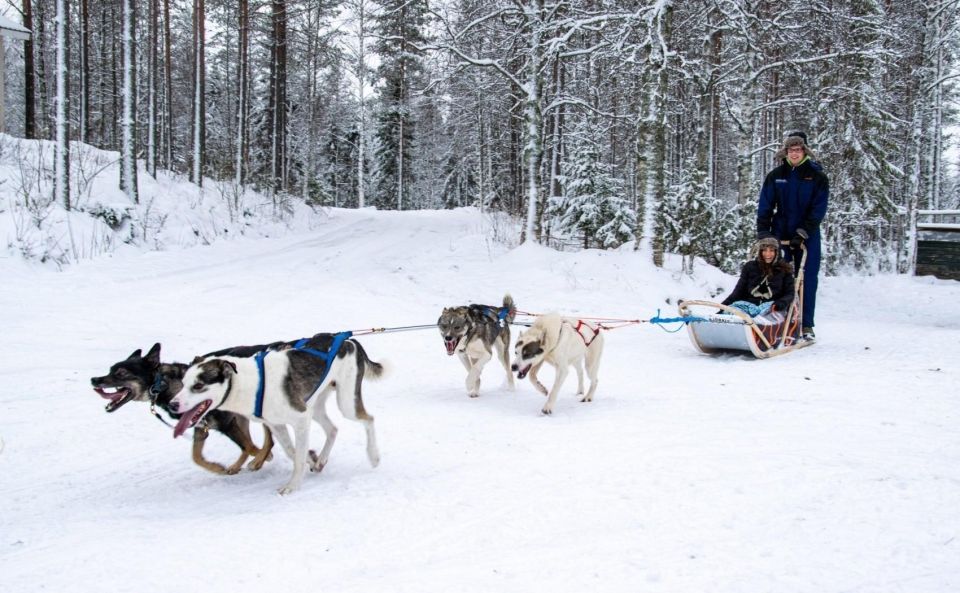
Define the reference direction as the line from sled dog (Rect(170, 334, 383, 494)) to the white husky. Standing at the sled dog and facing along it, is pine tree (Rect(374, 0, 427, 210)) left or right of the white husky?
left

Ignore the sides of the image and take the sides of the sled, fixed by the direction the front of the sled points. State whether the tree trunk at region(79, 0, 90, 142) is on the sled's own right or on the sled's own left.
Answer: on the sled's own right

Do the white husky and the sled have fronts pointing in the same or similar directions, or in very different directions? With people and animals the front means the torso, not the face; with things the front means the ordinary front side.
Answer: same or similar directions

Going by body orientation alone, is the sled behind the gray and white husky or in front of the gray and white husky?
behind

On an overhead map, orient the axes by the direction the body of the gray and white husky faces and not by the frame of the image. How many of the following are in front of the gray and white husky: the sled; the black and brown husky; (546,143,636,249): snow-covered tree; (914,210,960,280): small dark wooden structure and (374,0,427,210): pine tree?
1

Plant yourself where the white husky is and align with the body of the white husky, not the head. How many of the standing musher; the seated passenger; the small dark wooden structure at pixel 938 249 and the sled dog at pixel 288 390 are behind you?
3

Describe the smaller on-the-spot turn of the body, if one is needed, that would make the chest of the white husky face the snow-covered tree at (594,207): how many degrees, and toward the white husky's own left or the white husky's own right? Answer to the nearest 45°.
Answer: approximately 135° to the white husky's own right

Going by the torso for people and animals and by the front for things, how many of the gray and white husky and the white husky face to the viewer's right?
0

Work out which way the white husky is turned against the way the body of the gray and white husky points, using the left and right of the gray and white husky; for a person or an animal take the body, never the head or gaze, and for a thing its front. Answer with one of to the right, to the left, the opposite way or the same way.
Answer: the same way

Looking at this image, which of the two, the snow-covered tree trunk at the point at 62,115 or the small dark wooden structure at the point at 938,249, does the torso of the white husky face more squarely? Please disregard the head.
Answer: the snow-covered tree trunk

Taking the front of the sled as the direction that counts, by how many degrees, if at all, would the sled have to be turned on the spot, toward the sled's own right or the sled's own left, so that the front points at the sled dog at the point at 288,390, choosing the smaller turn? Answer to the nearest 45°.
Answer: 0° — it already faces it

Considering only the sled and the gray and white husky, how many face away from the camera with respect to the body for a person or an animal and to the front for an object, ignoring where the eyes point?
0

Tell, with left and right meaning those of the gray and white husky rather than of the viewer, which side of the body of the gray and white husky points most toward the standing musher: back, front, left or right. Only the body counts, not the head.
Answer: back

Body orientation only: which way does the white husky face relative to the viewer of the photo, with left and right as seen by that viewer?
facing the viewer and to the left of the viewer

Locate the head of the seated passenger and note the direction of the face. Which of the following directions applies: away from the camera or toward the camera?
toward the camera

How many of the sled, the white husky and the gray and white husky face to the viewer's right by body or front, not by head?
0

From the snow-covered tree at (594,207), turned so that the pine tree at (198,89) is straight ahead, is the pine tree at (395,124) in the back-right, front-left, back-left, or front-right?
front-right
